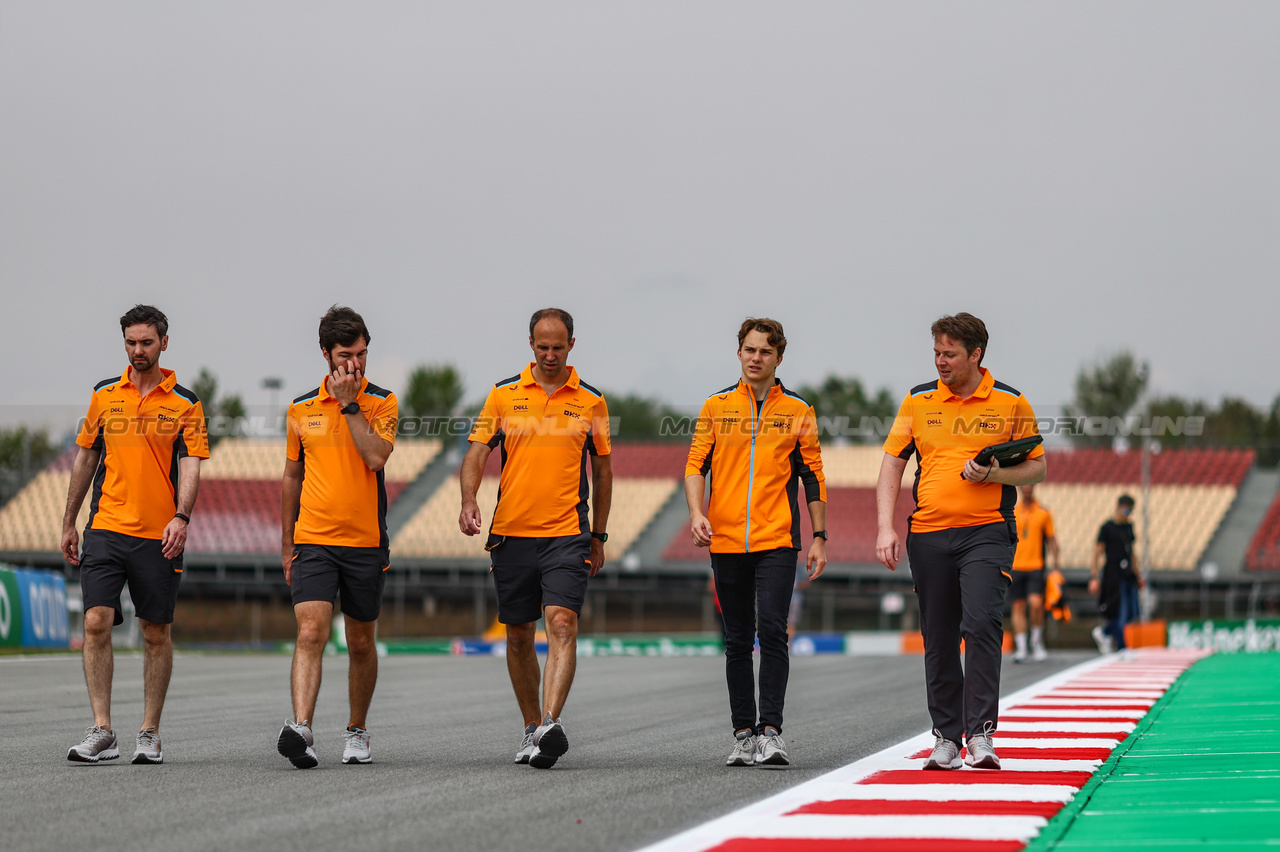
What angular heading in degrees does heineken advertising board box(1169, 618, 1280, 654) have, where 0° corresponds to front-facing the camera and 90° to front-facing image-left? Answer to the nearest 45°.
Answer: approximately 0°

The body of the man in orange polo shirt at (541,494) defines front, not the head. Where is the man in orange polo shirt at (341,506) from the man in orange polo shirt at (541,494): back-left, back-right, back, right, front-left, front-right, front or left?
right

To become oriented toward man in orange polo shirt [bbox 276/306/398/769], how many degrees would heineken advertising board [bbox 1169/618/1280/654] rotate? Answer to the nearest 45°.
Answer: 0° — it already faces them

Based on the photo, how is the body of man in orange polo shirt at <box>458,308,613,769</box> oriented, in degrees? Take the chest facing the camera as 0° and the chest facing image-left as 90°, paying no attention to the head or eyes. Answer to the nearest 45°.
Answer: approximately 0°

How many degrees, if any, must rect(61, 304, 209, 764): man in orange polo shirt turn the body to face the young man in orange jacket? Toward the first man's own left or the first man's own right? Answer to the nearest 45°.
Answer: approximately 90° to the first man's own left

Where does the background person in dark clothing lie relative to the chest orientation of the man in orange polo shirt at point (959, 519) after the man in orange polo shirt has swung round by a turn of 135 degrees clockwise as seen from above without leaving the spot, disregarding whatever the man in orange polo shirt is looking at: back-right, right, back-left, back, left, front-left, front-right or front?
front-right
